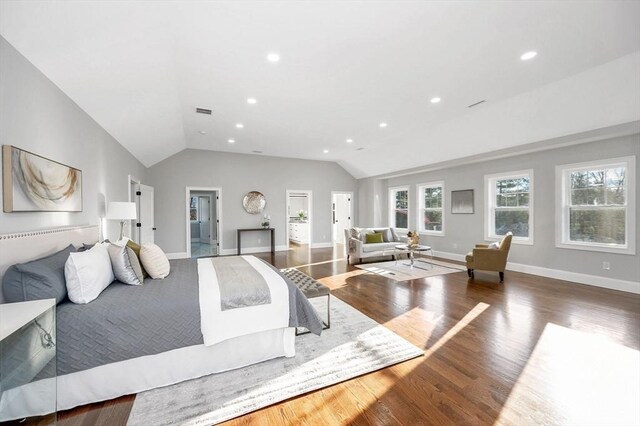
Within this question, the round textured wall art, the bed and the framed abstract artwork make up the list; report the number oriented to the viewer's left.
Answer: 0

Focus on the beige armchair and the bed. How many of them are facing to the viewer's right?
1

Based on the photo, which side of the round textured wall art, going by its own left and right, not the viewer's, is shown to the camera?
front

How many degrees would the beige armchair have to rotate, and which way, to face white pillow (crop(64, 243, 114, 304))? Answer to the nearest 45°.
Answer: approximately 45° to its left

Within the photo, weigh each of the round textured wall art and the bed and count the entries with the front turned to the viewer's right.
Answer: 1

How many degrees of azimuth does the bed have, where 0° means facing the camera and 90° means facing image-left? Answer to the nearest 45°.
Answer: approximately 270°

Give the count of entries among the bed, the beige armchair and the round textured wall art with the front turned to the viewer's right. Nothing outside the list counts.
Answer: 1

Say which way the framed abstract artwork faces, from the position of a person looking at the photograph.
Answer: facing the viewer and to the right of the viewer

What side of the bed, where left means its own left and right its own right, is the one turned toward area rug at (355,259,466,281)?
front

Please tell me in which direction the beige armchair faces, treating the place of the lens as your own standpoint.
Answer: facing to the left of the viewer

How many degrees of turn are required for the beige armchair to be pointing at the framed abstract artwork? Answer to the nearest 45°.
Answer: approximately 45° to its left
